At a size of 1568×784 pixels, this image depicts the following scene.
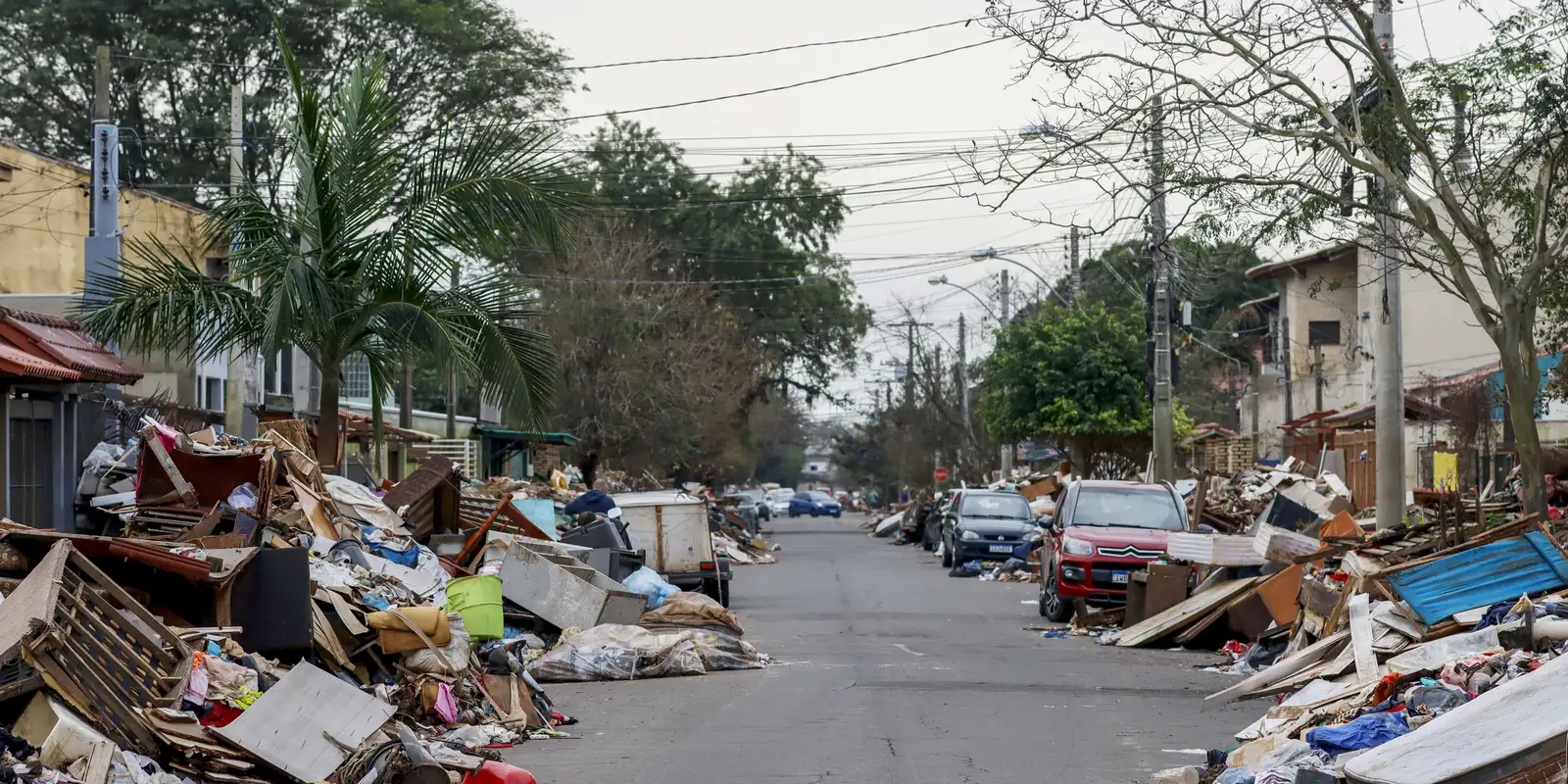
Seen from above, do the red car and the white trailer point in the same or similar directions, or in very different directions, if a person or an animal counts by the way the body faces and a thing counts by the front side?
very different directions

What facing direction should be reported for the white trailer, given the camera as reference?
facing away from the viewer

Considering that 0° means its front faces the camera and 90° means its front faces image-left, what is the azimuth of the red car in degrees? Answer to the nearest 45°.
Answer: approximately 0°

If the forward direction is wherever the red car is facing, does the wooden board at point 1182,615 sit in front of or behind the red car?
in front

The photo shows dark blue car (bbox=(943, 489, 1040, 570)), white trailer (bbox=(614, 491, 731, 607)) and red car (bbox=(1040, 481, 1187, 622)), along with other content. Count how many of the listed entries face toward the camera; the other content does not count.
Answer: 2

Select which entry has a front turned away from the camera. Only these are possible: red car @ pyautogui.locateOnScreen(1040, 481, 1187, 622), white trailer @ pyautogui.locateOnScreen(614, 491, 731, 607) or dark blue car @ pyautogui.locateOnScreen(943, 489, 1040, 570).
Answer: the white trailer

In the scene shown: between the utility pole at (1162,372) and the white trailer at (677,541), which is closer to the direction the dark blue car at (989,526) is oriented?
the white trailer

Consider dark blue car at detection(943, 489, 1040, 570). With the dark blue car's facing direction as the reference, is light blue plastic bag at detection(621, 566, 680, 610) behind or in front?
in front

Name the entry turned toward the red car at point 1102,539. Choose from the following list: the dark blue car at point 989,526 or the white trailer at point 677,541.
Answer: the dark blue car

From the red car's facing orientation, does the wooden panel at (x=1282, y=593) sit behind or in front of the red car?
in front
